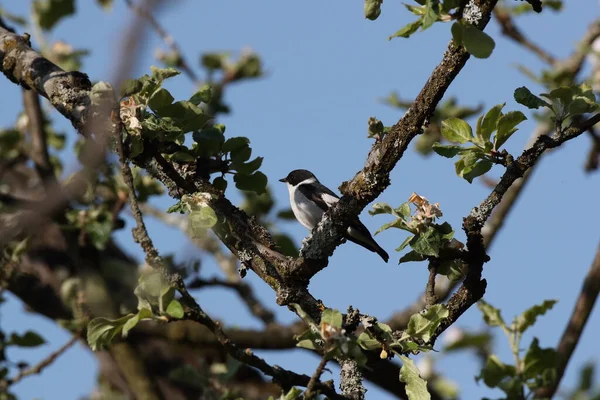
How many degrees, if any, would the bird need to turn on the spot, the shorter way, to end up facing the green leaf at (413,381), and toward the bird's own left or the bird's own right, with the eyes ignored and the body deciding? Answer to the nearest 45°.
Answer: approximately 90° to the bird's own left

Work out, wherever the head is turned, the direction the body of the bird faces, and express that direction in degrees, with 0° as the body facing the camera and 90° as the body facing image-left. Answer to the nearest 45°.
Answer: approximately 90°

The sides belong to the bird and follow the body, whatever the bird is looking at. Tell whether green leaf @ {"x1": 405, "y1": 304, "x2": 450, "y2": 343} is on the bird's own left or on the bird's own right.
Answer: on the bird's own left
